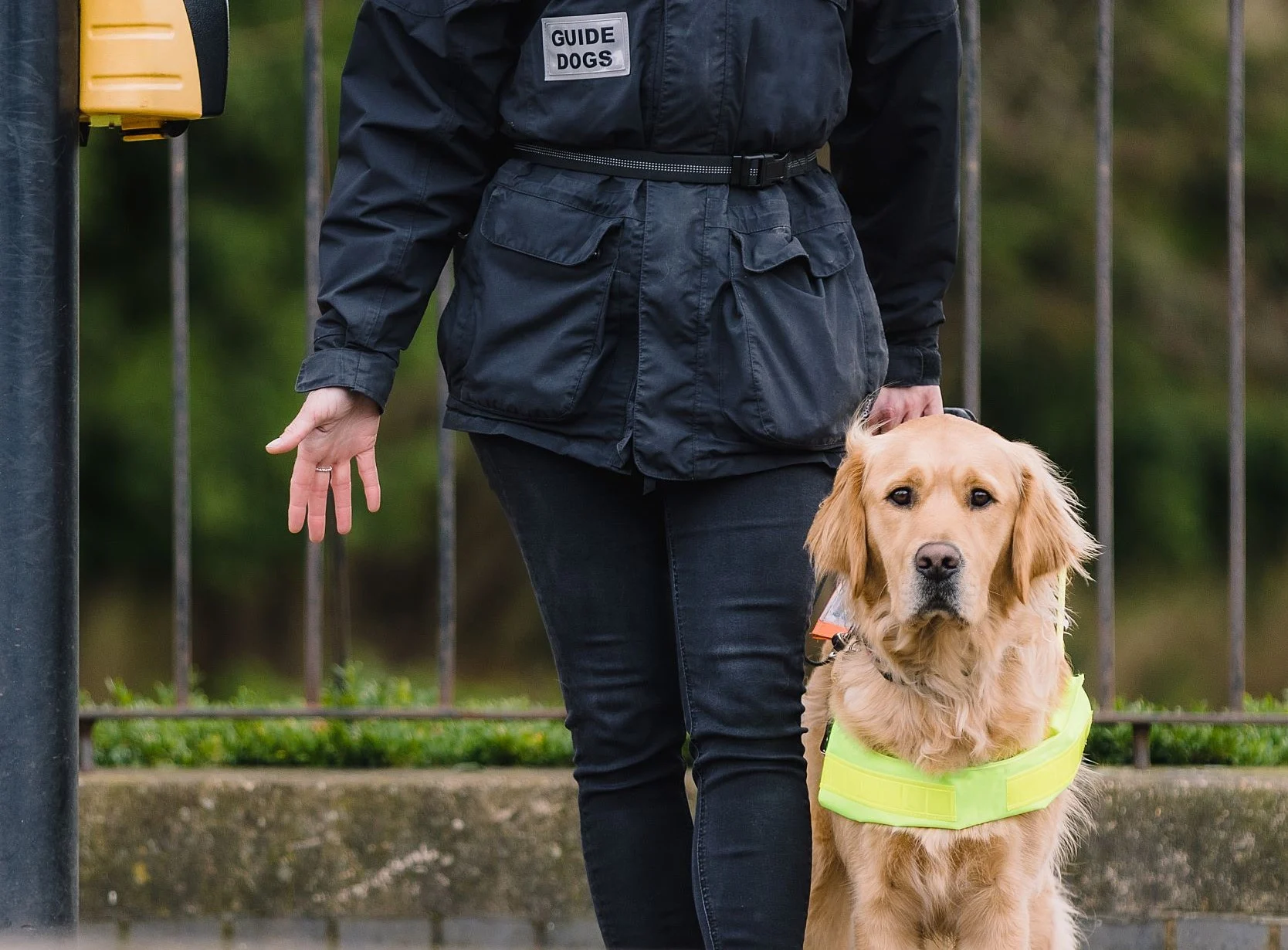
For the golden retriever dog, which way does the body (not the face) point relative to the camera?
toward the camera

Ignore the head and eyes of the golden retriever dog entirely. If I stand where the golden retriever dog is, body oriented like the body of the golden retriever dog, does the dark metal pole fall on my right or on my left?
on my right

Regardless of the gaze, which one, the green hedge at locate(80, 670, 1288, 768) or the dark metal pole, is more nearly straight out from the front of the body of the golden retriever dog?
the dark metal pole
